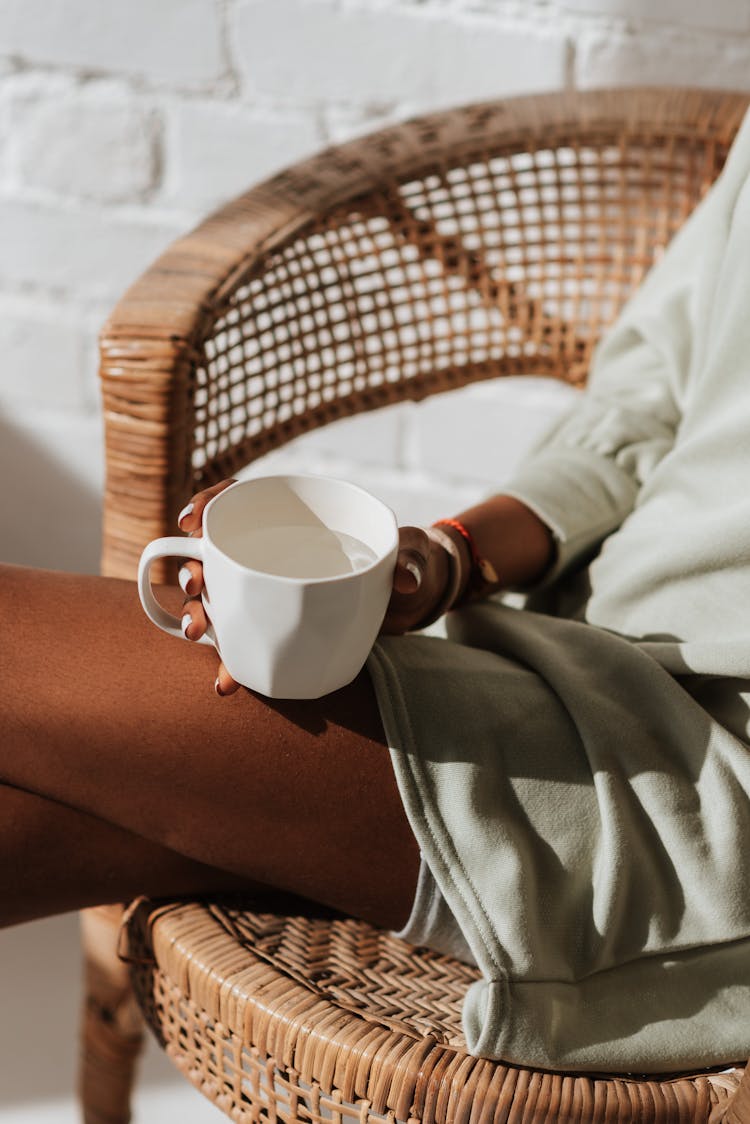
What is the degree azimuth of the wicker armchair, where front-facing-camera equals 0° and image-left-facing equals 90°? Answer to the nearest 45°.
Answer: approximately 45°
